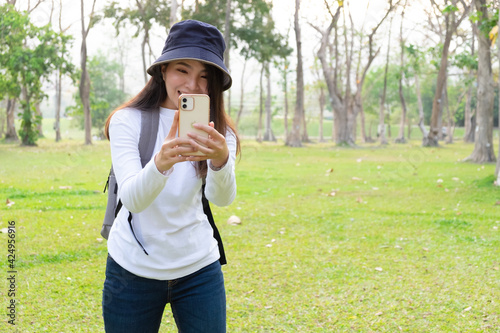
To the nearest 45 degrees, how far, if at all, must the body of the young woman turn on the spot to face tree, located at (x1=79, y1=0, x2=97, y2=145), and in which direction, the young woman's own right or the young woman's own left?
approximately 180°

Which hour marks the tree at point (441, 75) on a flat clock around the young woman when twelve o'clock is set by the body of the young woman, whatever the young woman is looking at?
The tree is roughly at 7 o'clock from the young woman.

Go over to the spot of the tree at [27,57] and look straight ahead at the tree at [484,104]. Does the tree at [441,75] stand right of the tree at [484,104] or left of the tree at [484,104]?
left

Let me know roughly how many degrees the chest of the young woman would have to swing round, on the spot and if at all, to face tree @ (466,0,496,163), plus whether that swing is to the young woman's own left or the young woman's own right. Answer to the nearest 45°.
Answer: approximately 135° to the young woman's own left

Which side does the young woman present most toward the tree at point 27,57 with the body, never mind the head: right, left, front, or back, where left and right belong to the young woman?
back

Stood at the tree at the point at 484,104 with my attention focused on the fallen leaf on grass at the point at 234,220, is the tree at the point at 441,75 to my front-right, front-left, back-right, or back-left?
back-right

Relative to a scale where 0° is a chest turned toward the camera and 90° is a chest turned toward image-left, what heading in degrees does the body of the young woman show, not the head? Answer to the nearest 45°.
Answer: approximately 0°

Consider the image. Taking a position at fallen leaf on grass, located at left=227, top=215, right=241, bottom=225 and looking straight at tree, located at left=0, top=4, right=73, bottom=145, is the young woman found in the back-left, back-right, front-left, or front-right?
back-left

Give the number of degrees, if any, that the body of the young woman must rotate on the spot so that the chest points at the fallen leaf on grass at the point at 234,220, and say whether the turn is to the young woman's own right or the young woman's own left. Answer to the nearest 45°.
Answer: approximately 180°

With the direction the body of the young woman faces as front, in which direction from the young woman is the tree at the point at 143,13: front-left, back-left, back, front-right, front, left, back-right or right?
back
